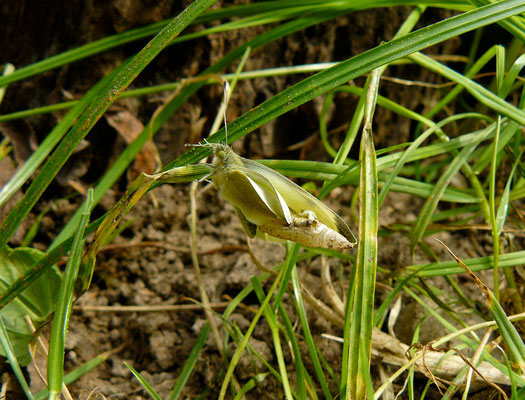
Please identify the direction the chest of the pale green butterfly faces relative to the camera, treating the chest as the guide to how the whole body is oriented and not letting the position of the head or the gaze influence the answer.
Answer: to the viewer's left
